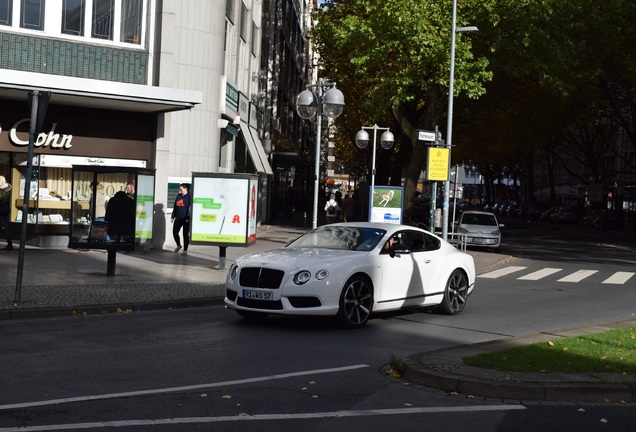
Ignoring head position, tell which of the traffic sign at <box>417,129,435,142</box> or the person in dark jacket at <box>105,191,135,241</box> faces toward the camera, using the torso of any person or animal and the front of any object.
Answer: the traffic sign

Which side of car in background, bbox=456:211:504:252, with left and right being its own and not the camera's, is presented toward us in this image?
front

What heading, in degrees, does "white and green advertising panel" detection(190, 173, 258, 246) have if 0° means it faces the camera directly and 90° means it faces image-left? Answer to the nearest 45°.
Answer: approximately 0°

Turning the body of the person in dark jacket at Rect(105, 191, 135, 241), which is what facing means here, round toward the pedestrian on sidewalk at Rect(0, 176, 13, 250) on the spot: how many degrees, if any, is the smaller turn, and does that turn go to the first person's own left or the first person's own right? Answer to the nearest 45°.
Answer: approximately 45° to the first person's own left

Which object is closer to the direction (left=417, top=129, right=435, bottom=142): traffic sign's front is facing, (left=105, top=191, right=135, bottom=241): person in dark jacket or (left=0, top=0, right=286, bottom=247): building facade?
the person in dark jacket

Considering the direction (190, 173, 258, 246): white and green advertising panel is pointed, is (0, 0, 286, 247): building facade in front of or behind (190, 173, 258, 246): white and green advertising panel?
behind

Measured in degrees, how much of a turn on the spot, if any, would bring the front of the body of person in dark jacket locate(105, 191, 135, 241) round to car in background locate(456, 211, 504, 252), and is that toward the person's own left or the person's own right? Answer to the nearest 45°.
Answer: approximately 45° to the person's own right

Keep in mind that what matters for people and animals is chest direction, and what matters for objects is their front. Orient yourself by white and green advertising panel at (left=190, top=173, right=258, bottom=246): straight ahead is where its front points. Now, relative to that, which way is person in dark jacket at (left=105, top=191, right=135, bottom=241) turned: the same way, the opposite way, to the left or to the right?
the opposite way

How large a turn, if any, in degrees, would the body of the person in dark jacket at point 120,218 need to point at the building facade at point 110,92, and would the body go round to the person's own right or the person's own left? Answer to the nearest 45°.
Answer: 0° — they already face it

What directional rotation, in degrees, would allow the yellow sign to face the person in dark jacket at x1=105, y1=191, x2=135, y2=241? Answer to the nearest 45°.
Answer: approximately 45° to its right

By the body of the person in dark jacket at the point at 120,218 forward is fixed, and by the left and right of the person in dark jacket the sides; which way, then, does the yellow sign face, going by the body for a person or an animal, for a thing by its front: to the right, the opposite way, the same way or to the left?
the opposite way

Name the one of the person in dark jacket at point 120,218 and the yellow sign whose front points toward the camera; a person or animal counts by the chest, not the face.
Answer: the yellow sign

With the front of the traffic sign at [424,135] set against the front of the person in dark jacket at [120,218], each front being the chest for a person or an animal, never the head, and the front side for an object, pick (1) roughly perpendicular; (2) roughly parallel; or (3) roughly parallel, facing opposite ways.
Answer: roughly parallel, facing opposite ways

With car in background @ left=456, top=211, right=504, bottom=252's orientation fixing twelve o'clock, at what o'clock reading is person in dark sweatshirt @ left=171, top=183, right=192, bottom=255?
The person in dark sweatshirt is roughly at 1 o'clock from the car in background.

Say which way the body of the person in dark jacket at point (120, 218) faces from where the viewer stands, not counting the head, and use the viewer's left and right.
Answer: facing away from the viewer

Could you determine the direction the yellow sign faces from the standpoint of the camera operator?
facing the viewer

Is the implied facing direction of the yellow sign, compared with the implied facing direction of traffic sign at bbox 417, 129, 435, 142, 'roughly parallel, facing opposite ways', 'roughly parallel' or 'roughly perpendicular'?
roughly parallel

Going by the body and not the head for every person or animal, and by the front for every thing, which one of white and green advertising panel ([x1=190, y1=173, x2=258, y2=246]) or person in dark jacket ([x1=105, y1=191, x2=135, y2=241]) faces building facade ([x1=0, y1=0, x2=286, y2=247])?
the person in dark jacket
